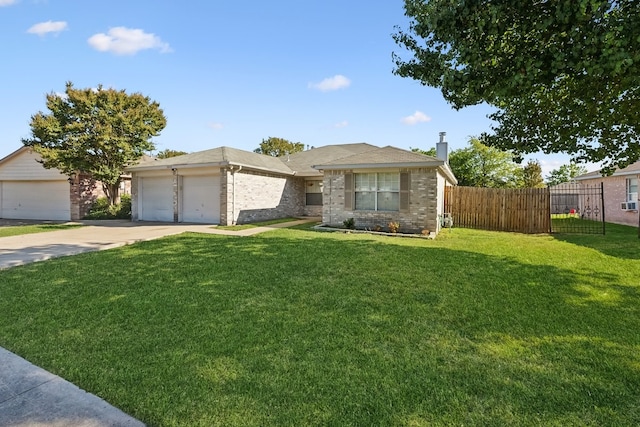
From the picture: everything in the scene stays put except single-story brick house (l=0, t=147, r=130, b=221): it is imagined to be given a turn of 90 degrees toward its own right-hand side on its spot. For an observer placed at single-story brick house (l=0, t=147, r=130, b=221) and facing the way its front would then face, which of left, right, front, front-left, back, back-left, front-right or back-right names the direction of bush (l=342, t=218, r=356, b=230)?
back-left

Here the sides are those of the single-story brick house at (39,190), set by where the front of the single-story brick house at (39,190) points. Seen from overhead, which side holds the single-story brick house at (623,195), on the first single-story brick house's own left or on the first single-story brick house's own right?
on the first single-story brick house's own left

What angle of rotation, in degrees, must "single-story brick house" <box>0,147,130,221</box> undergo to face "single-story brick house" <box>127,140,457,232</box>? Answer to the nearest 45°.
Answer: approximately 45° to its left

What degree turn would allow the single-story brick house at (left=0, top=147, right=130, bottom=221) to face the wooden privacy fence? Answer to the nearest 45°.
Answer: approximately 45° to its left

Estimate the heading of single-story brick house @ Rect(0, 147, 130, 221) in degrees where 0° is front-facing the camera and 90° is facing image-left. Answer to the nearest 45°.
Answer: approximately 0°
